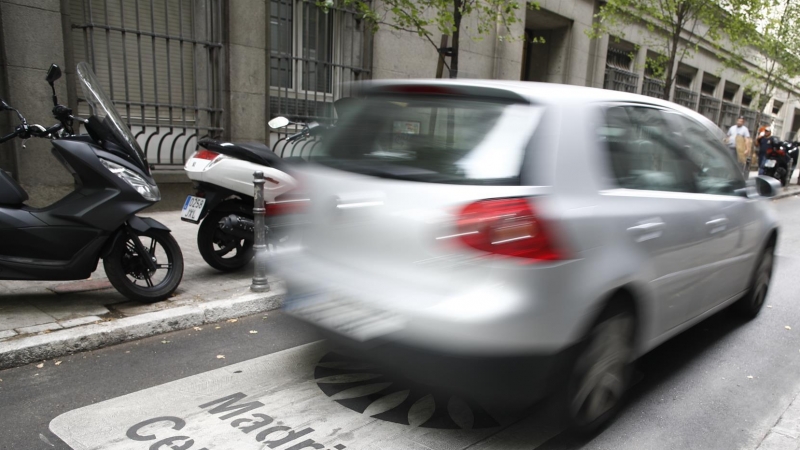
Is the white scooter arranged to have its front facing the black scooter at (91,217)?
no

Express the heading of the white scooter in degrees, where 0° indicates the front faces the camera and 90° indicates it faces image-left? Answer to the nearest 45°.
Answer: approximately 225°

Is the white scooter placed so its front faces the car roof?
no

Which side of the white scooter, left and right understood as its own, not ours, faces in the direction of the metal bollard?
right

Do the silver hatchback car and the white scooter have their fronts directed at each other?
no

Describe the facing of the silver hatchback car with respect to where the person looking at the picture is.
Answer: facing away from the viewer and to the right of the viewer

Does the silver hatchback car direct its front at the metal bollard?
no

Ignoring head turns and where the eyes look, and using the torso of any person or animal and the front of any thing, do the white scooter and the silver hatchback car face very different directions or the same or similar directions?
same or similar directions

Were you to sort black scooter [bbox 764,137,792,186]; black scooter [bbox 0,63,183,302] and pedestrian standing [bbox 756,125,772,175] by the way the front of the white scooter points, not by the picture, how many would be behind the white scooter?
1

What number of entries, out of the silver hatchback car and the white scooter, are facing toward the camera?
0

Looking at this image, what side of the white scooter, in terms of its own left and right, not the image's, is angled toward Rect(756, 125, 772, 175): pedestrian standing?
front

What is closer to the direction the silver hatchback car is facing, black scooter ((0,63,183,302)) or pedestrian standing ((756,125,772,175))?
the pedestrian standing

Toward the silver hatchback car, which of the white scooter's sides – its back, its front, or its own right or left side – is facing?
right

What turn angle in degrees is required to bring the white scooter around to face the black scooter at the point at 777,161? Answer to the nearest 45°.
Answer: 0° — it already faces it

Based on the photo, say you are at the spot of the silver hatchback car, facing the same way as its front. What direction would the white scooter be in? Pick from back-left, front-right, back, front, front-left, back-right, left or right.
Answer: left
